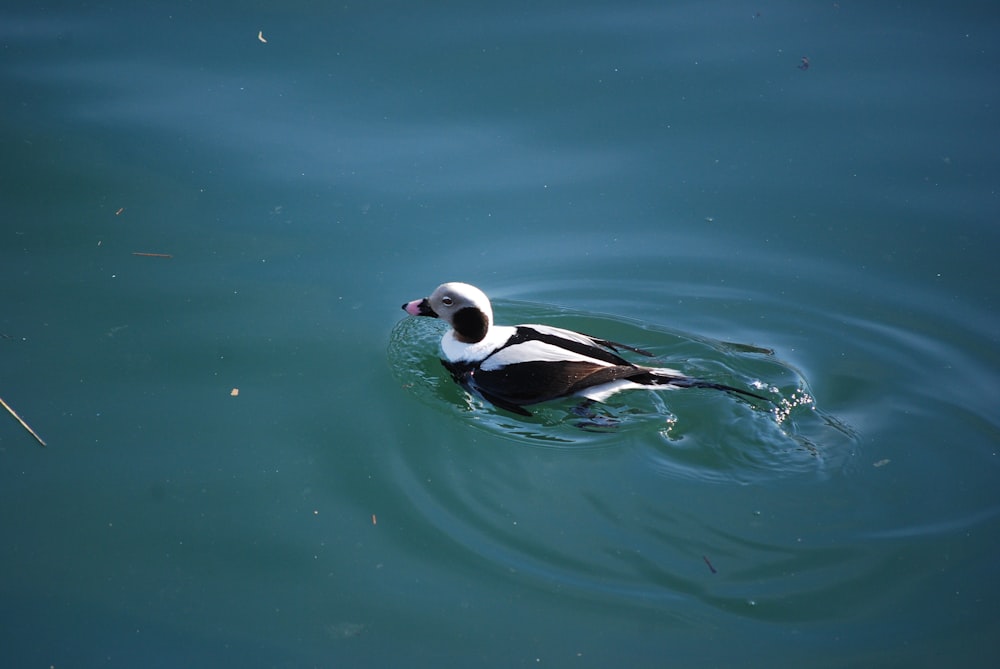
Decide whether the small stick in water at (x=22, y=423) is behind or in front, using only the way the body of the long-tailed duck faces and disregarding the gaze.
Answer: in front

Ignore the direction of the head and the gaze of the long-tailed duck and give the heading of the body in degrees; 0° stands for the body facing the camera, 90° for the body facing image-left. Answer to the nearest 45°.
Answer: approximately 90°
